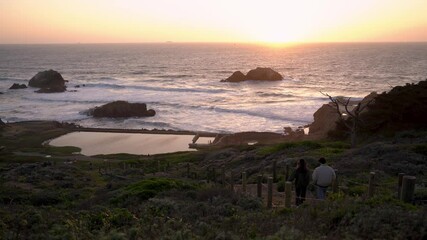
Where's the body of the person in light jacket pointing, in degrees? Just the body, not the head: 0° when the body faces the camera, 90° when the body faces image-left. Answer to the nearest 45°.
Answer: approximately 180°

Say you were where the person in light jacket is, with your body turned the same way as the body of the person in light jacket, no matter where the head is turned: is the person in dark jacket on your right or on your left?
on your left

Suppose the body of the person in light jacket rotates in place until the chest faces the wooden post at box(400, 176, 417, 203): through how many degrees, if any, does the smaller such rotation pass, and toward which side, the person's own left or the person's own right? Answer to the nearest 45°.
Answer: approximately 135° to the person's own right

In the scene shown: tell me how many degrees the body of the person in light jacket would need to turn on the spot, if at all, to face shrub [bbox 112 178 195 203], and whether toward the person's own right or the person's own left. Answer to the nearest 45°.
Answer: approximately 90° to the person's own left

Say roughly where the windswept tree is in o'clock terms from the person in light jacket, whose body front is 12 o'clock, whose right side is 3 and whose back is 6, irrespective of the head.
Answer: The windswept tree is roughly at 12 o'clock from the person in light jacket.

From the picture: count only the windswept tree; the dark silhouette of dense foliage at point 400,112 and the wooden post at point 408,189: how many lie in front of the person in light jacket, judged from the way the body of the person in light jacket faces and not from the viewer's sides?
2
